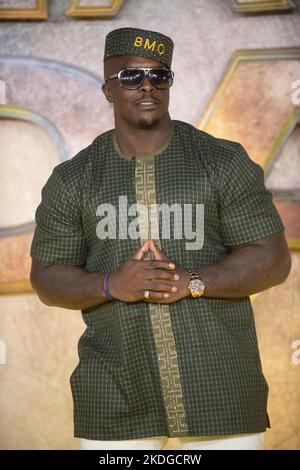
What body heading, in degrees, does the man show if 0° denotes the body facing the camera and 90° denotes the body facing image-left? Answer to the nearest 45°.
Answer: approximately 0°
